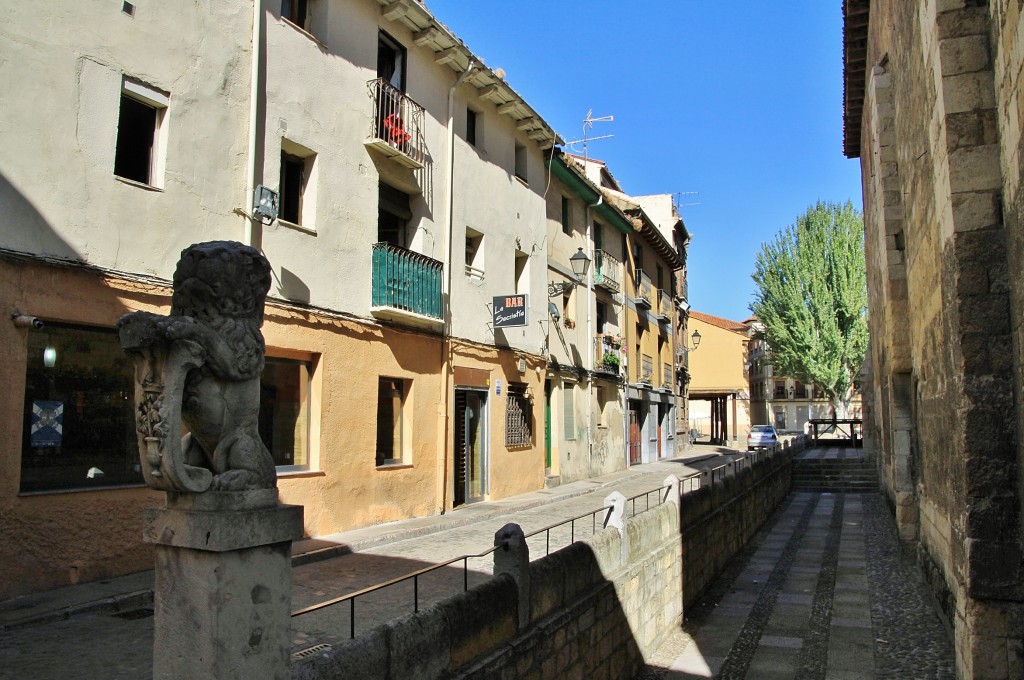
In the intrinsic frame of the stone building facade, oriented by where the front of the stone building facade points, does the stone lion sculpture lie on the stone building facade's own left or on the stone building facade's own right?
on the stone building facade's own left

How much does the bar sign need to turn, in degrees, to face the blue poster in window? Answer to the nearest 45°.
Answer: approximately 45° to its right

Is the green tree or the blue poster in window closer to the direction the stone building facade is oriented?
the blue poster in window

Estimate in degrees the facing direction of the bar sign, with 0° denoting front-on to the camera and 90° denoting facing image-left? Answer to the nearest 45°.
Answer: approximately 0°

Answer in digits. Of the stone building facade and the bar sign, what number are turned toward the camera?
1

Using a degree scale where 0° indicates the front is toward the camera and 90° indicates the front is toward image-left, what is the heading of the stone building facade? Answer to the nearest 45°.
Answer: approximately 90°

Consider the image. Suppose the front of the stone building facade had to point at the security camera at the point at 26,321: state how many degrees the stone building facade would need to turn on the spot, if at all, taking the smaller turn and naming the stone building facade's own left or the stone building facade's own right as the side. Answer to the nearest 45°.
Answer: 0° — it already faces it

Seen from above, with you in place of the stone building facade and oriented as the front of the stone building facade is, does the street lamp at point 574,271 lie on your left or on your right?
on your right

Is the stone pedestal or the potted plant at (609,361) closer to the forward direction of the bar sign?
the stone pedestal
